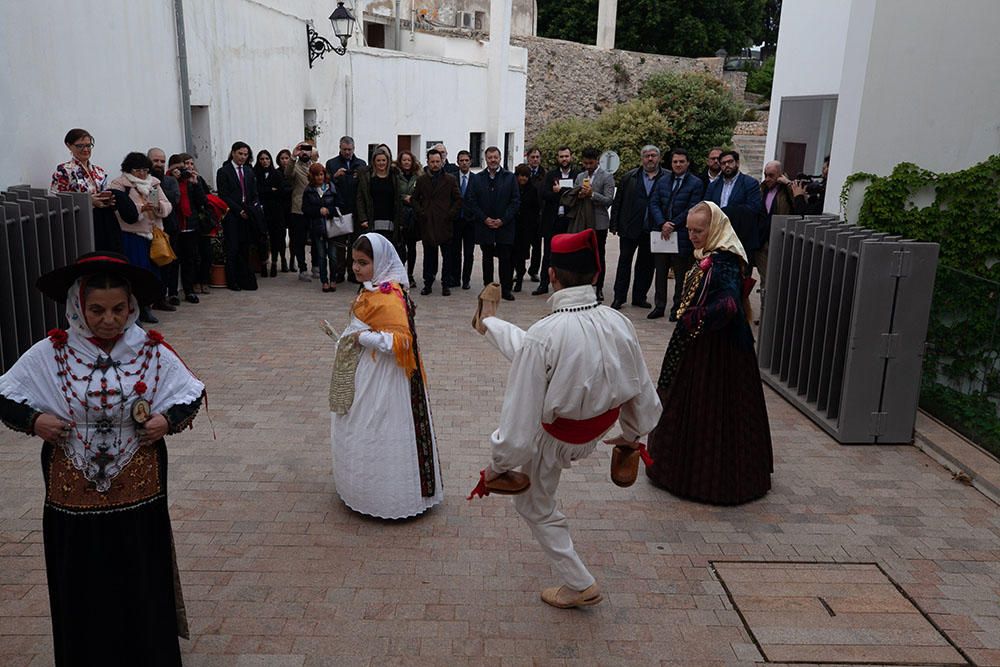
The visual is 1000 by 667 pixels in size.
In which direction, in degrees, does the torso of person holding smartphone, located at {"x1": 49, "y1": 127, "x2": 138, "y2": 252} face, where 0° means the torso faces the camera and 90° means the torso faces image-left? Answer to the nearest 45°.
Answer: approximately 315°

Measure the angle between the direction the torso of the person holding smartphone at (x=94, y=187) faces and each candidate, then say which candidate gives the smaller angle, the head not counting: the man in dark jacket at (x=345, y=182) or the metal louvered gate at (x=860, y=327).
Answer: the metal louvered gate

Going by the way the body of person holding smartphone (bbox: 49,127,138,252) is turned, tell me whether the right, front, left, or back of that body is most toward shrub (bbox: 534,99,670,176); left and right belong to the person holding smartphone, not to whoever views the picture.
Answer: left

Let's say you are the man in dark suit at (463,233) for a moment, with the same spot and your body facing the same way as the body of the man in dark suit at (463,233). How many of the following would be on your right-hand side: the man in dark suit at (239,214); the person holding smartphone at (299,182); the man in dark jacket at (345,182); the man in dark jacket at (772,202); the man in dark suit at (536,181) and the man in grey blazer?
3

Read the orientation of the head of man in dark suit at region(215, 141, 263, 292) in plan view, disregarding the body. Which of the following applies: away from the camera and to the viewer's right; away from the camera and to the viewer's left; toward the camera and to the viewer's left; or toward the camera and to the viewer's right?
toward the camera and to the viewer's right

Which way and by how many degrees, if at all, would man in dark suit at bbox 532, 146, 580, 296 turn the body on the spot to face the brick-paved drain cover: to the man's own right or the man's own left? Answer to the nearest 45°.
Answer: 0° — they already face it

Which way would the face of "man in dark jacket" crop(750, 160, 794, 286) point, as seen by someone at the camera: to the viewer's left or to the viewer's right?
to the viewer's left

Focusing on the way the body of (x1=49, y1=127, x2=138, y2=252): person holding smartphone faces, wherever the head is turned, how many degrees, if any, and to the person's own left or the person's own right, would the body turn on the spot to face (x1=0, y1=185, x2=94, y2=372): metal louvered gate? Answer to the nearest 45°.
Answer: approximately 45° to the person's own right

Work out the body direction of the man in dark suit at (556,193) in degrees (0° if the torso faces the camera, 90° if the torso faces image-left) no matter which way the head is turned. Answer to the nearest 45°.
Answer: approximately 0°

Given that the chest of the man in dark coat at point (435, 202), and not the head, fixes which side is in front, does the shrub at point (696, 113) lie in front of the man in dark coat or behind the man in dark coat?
behind
